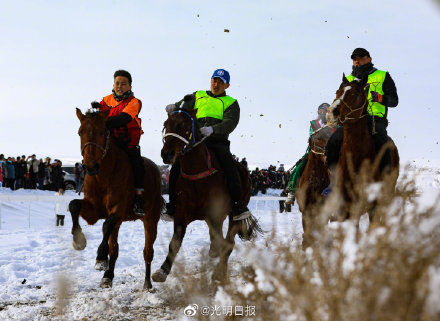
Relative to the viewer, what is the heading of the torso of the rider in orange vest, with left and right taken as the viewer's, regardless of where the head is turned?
facing the viewer and to the left of the viewer

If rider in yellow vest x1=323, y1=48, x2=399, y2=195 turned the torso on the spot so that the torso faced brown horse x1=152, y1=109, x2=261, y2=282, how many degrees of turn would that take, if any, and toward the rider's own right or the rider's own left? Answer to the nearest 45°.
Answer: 0° — they already face it

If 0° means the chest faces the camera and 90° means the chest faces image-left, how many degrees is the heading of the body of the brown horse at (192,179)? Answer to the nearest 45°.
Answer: approximately 45°

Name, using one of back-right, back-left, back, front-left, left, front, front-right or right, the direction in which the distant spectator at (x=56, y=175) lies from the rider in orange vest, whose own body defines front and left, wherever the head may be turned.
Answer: back-right

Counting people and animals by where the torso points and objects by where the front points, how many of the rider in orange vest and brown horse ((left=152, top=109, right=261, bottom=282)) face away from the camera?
0

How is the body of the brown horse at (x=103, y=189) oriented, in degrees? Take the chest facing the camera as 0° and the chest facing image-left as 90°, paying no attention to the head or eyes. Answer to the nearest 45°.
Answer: approximately 45°

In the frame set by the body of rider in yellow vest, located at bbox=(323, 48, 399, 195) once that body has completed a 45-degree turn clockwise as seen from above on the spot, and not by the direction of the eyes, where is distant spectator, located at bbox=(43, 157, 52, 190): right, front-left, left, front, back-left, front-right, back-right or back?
front-right

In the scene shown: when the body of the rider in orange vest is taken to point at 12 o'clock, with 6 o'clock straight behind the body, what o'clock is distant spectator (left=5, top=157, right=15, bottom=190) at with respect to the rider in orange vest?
The distant spectator is roughly at 4 o'clock from the rider in orange vest.

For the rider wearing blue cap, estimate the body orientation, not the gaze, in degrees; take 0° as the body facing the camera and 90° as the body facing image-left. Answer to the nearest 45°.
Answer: approximately 45°
